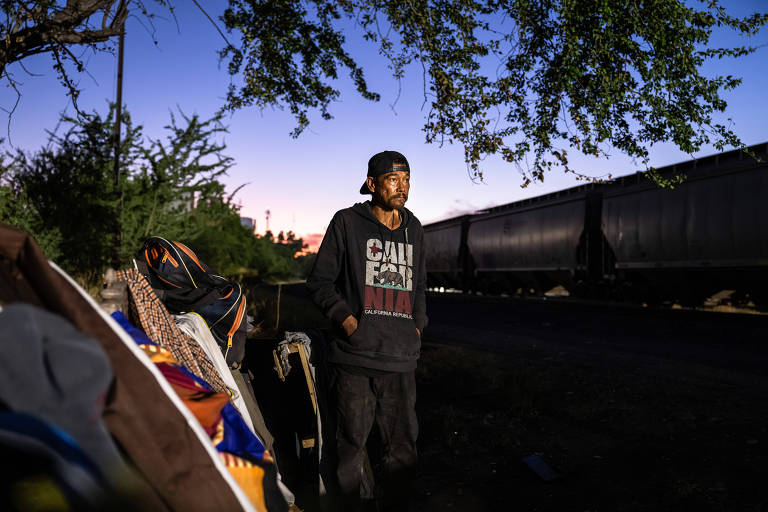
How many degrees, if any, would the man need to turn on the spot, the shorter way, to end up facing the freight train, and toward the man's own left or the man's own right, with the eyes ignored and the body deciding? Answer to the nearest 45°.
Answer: approximately 90° to the man's own left

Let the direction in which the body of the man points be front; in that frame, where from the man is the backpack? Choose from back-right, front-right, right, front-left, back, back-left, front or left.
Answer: back-right

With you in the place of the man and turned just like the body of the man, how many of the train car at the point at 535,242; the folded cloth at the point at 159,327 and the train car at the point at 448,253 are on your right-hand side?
1

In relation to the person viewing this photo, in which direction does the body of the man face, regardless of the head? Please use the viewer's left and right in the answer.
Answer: facing the viewer and to the right of the viewer

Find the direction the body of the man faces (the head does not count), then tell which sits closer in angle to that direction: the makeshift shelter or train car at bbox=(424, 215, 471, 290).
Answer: the makeshift shelter

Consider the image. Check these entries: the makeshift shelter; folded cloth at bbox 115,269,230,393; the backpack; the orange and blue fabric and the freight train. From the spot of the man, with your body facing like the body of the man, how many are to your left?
1

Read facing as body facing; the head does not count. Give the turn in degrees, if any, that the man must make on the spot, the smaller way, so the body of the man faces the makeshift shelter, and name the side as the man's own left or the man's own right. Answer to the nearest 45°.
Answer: approximately 45° to the man's own right

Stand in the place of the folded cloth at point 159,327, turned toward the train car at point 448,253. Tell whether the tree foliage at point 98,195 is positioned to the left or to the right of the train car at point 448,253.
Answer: left

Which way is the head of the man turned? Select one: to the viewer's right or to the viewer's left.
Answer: to the viewer's right

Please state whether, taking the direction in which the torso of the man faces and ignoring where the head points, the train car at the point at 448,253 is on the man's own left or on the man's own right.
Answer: on the man's own left

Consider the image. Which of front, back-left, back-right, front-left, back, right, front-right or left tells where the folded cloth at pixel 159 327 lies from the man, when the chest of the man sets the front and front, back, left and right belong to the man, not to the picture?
right
